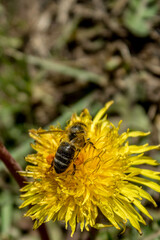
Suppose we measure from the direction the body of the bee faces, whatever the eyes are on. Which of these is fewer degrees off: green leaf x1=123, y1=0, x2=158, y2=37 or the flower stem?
the green leaf

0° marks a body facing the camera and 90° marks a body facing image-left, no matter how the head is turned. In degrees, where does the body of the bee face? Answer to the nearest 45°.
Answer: approximately 225°

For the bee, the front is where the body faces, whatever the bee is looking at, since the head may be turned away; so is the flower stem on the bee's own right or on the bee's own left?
on the bee's own left

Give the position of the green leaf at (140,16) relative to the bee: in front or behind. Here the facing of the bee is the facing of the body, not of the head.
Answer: in front
